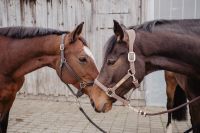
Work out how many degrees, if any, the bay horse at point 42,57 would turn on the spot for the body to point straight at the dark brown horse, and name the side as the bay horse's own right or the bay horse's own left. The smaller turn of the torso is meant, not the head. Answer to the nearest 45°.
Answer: approximately 45° to the bay horse's own right

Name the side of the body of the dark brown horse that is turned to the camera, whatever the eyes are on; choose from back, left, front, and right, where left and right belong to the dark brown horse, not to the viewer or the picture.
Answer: left

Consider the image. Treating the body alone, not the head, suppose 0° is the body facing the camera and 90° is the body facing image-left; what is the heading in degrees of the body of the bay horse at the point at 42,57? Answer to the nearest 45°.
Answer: approximately 270°

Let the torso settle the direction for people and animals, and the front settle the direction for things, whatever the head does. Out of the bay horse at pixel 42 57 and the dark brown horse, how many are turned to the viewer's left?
1

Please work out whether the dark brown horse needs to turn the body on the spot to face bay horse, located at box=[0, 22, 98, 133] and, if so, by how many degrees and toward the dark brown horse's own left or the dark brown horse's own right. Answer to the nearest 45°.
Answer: approximately 45° to the dark brown horse's own right

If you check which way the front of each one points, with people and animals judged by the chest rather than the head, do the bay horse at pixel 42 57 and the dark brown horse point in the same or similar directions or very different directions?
very different directions
